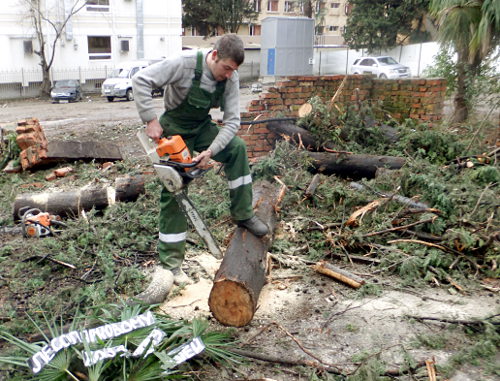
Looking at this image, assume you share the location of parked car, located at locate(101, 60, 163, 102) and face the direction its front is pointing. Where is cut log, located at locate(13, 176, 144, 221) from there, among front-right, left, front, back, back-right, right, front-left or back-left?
front-left

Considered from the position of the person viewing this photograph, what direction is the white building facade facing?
facing the viewer

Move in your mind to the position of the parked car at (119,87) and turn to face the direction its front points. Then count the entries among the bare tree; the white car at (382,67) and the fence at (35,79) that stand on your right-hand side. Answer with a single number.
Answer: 2

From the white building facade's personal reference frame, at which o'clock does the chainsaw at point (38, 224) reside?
The chainsaw is roughly at 12 o'clock from the white building facade.

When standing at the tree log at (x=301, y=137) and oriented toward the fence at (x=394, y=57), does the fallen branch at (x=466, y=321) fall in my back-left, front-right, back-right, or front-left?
back-right

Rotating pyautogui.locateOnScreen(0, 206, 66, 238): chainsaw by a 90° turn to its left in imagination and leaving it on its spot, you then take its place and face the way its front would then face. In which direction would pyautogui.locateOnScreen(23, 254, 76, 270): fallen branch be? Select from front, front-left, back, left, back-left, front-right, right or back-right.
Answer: front

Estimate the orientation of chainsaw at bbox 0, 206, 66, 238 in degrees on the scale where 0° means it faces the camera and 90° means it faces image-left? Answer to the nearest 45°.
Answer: approximately 90°

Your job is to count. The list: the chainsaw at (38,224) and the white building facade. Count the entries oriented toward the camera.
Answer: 1

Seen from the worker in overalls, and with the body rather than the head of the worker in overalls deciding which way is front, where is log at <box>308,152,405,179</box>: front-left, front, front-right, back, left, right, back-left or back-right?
left

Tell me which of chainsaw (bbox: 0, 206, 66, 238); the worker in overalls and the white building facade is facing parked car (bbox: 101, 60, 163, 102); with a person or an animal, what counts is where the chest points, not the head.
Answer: the white building facade

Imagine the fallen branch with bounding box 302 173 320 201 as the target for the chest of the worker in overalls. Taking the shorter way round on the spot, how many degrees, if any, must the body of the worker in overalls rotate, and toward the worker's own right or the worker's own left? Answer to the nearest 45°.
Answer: approximately 90° to the worker's own left

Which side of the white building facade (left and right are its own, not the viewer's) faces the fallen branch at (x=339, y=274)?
front

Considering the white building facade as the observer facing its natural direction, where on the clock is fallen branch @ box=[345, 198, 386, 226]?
The fallen branch is roughly at 12 o'clock from the white building facade.

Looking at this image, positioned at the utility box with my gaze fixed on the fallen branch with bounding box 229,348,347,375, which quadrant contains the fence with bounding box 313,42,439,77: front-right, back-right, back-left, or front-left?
back-left

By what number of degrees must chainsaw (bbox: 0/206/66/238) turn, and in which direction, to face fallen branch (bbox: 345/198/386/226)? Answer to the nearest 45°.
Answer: approximately 135° to its left
